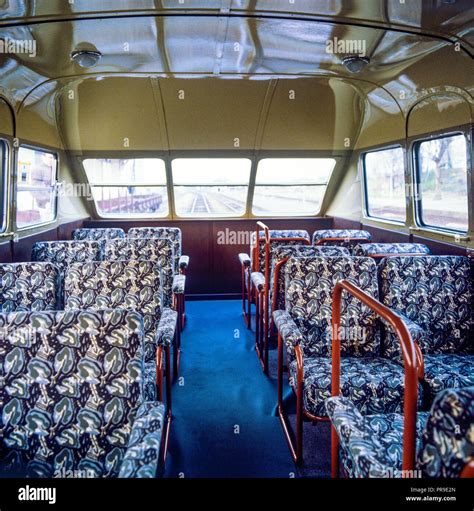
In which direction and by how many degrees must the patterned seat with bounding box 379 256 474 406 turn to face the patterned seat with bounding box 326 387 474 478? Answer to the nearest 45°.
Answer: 0° — it already faces it

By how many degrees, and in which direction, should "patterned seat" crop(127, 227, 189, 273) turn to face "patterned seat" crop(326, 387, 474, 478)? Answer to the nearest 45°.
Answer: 0° — it already faces it

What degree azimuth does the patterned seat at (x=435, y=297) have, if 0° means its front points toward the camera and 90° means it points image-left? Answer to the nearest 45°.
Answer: approximately 0°

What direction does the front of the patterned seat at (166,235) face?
toward the camera

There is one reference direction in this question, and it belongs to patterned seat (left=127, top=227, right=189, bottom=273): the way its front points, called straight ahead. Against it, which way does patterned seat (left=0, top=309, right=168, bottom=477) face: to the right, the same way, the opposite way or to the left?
the same way

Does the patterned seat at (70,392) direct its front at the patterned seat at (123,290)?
no

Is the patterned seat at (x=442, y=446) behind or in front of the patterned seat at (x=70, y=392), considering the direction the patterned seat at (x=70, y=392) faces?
in front

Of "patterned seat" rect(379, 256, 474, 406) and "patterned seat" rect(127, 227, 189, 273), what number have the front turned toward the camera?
2

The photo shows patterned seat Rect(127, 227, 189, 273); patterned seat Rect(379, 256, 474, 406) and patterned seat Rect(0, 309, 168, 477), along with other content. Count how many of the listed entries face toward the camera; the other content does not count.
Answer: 3

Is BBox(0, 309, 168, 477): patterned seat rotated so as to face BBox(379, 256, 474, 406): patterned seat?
no

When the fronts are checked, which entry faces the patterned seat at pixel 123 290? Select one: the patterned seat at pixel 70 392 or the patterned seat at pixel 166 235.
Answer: the patterned seat at pixel 166 235
